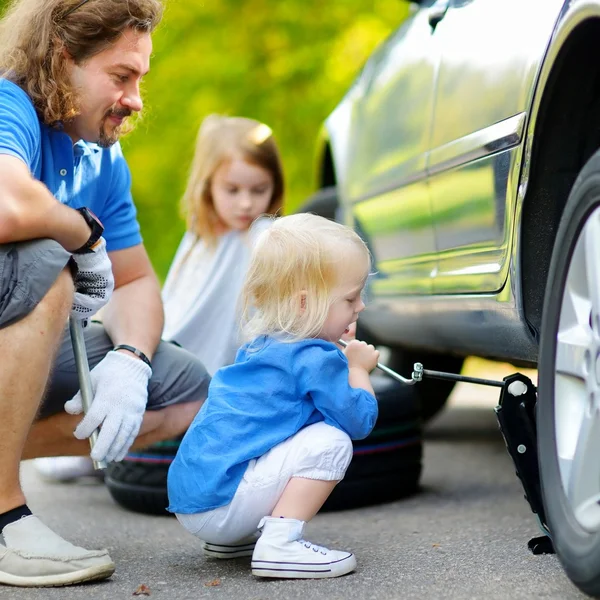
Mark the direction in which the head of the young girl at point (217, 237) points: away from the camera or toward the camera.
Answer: toward the camera

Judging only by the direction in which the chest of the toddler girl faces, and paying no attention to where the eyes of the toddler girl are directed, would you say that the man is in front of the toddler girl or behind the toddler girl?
behind

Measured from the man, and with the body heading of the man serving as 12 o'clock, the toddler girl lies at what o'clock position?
The toddler girl is roughly at 12 o'clock from the man.

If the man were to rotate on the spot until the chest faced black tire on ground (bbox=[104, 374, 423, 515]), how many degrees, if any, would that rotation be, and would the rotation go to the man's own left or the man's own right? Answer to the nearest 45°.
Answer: approximately 90° to the man's own left

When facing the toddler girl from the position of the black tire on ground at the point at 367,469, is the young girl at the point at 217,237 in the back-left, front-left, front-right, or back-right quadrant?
back-right

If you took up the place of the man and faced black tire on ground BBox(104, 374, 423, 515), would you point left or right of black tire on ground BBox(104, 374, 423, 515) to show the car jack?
right

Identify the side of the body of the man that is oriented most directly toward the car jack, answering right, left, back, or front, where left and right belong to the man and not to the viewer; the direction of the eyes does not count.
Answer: front

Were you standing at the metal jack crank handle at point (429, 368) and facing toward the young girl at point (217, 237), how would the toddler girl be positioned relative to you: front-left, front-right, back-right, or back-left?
front-left

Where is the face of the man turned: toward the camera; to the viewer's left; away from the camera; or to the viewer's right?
to the viewer's right

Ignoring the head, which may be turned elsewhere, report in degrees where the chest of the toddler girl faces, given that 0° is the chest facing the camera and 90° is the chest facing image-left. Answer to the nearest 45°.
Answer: approximately 270°
